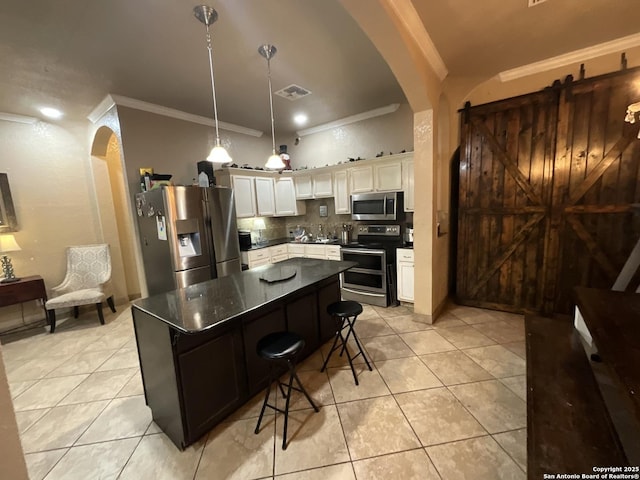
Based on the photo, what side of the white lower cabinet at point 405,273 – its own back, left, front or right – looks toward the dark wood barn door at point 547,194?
left

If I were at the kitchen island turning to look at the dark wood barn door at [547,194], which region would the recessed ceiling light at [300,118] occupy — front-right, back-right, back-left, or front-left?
front-left

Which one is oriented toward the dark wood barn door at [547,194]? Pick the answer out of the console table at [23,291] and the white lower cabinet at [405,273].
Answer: the console table

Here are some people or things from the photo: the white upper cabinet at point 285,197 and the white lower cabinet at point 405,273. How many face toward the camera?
2

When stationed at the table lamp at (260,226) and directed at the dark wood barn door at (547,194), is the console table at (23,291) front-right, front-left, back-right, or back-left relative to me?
back-right

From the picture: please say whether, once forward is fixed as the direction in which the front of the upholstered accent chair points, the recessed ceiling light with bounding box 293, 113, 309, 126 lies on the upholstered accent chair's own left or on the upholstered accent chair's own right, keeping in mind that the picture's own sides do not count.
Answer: on the upholstered accent chair's own left

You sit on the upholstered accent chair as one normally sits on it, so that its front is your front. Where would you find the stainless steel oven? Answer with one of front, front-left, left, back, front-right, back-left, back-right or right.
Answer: left

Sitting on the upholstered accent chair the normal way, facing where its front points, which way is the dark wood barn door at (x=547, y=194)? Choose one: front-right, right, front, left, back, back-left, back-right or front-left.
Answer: left

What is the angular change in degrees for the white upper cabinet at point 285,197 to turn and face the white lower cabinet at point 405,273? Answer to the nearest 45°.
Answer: approximately 45° to its left

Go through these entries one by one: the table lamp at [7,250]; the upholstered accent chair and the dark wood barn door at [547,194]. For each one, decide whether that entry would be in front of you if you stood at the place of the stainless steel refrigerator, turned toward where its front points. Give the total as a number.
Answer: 1

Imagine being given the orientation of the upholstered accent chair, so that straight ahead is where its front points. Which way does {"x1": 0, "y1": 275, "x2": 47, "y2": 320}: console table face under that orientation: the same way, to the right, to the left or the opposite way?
the same way

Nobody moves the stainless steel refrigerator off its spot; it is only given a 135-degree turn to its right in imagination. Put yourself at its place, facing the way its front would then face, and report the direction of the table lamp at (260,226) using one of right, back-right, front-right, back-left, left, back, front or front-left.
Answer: back-right

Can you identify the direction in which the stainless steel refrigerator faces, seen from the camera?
facing the viewer and to the right of the viewer

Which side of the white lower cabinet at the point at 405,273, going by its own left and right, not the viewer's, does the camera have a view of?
front
